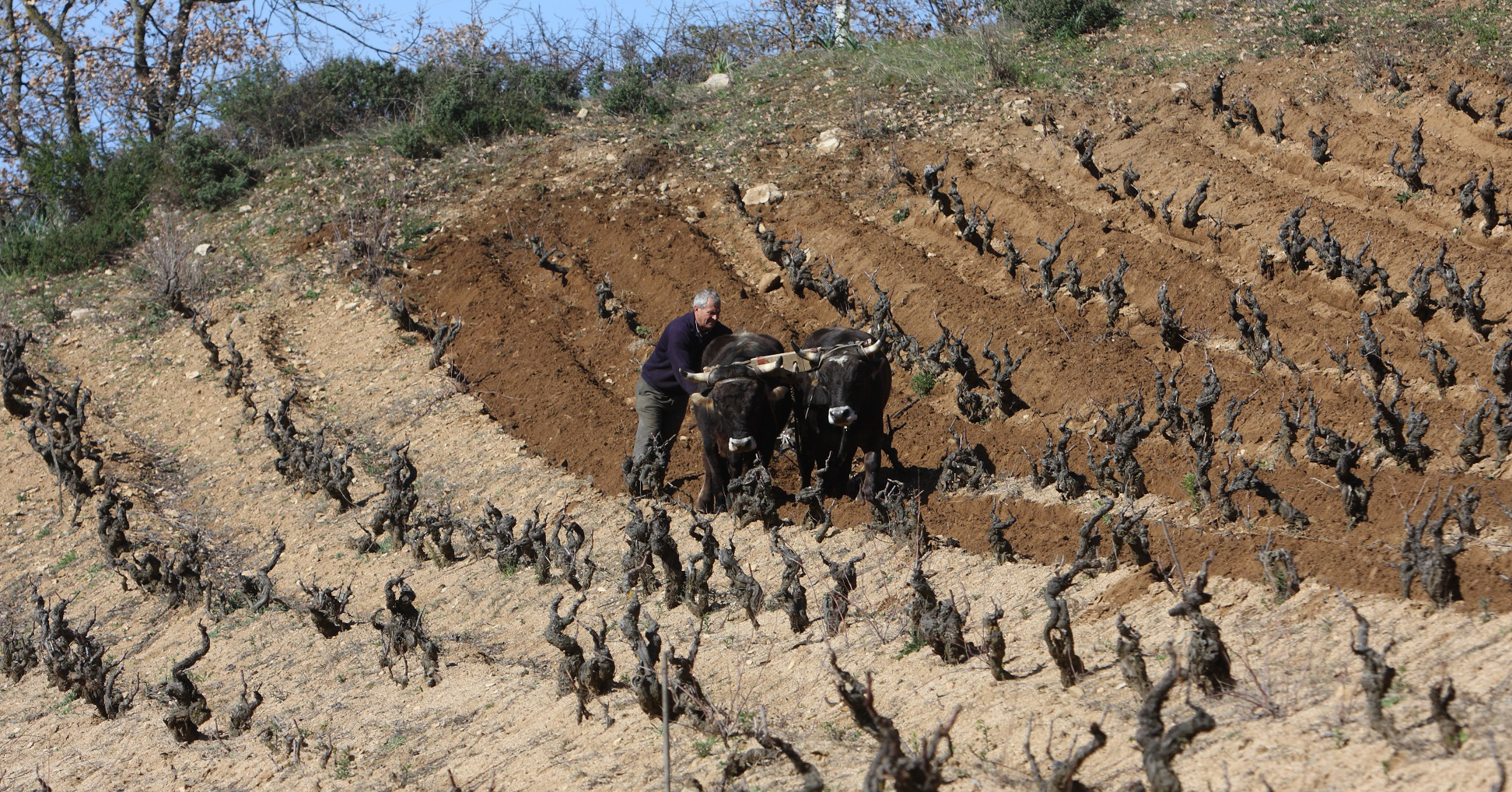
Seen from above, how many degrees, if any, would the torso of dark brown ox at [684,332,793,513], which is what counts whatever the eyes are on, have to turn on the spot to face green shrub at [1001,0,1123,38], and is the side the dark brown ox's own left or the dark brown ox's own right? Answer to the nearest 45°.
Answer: approximately 135° to the dark brown ox's own left

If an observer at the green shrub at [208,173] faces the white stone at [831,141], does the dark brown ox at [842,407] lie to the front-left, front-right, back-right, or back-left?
front-right

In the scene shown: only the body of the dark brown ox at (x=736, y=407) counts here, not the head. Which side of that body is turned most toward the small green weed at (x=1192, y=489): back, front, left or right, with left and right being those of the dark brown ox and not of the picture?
left

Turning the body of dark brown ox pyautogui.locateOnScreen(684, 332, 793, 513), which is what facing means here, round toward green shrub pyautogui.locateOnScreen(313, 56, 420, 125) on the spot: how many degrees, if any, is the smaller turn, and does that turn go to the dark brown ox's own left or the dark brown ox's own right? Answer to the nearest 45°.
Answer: approximately 180°

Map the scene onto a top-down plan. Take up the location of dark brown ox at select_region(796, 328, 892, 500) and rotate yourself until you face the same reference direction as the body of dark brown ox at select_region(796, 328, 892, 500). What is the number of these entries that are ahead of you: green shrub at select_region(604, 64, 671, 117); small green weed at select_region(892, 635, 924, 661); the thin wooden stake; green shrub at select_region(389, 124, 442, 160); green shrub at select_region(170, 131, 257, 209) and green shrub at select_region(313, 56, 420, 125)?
2

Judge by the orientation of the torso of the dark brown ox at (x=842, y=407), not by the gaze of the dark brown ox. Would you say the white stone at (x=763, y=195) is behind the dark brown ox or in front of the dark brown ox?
behind

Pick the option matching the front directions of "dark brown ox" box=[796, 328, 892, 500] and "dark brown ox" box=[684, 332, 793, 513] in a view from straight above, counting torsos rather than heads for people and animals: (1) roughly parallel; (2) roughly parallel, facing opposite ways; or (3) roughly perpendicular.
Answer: roughly parallel

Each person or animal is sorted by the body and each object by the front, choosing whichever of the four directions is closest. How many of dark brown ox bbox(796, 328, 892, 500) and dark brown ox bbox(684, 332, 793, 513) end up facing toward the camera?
2

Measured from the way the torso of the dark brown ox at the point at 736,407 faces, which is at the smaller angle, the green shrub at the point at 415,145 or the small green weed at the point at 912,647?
the small green weed

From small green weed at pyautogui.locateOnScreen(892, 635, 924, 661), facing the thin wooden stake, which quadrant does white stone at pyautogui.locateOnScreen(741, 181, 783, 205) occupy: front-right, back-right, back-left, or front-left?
back-right

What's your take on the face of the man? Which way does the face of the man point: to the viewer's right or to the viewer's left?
to the viewer's right

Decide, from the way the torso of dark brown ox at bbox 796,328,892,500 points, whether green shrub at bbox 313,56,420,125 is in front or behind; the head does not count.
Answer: behind

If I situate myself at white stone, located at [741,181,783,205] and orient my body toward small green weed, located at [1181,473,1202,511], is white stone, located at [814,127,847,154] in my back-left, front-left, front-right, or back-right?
back-left

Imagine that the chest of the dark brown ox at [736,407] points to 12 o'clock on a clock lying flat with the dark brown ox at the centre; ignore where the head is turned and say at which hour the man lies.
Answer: The man is roughly at 3 o'clock from the dark brown ox.

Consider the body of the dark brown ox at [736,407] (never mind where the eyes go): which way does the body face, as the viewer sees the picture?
toward the camera

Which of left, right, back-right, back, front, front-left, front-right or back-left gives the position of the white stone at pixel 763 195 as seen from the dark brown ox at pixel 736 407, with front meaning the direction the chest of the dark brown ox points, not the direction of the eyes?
back

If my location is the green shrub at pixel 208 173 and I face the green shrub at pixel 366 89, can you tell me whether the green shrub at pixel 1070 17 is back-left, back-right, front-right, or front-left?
front-right

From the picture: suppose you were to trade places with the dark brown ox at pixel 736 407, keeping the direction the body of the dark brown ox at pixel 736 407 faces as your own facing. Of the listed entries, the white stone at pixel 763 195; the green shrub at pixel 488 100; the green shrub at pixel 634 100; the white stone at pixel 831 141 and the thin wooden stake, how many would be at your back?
4

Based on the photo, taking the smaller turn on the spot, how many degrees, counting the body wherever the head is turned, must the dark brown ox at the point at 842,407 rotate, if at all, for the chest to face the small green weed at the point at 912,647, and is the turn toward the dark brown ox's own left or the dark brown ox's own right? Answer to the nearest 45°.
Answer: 0° — it already faces it

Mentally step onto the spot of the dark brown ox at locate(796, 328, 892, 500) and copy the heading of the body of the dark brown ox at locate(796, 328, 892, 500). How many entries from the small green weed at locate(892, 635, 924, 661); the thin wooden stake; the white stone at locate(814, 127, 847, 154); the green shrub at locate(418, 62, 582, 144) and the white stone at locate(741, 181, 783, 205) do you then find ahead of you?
2
